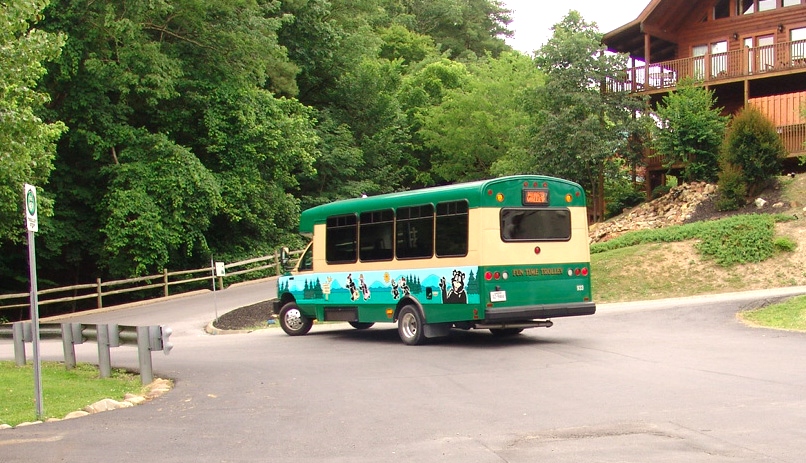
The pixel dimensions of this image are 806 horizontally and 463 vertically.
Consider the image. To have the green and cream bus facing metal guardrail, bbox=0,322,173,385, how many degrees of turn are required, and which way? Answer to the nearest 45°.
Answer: approximately 90° to its left

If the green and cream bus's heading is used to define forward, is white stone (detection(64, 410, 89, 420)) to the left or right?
on its left

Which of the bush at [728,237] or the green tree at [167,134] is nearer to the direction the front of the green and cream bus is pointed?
the green tree

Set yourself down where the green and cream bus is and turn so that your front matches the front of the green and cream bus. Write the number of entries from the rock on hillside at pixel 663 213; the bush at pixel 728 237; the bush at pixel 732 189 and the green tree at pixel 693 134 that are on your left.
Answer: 0

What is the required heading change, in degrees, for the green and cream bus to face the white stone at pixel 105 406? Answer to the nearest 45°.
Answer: approximately 90° to its left

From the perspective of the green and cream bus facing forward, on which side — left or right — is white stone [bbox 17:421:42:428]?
on its left

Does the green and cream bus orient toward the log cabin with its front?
no

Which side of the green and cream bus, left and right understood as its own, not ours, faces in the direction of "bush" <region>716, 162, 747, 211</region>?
right

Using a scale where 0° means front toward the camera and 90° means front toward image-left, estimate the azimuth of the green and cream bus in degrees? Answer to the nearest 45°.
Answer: approximately 135°

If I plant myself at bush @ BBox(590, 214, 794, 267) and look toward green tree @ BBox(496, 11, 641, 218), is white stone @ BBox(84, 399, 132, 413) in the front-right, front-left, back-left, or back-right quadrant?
back-left

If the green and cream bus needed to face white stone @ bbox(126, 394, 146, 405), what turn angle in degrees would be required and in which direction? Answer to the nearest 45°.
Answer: approximately 90° to its left
